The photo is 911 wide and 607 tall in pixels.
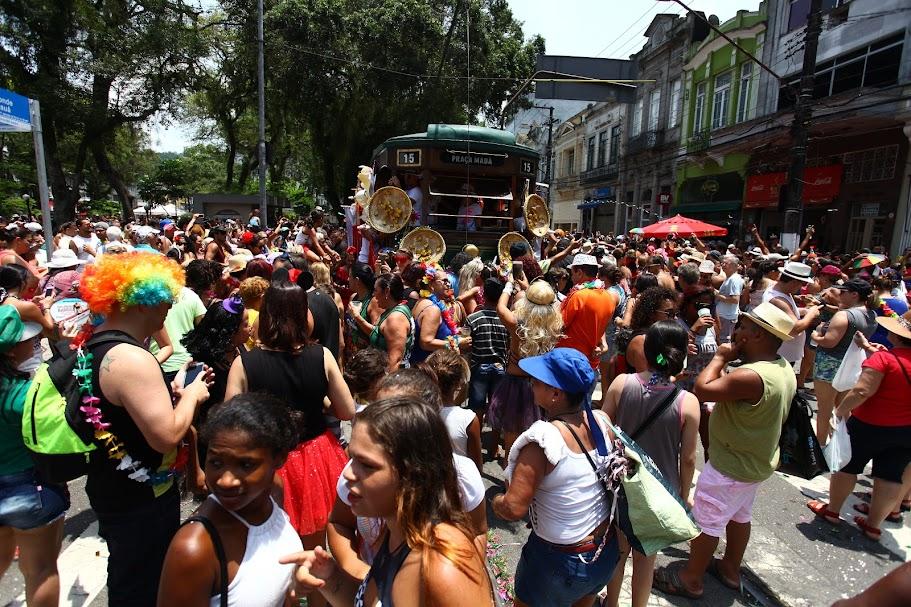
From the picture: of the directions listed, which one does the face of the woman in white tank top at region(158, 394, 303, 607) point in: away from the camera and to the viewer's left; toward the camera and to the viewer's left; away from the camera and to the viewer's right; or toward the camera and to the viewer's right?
toward the camera and to the viewer's left

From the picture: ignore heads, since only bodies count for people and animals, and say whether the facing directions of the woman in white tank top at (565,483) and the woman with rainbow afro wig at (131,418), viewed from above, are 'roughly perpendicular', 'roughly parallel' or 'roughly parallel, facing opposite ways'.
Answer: roughly perpendicular

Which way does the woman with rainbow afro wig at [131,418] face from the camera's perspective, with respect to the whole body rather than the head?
to the viewer's right

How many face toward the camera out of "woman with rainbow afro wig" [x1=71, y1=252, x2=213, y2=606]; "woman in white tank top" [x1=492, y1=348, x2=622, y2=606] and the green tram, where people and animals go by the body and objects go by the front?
1

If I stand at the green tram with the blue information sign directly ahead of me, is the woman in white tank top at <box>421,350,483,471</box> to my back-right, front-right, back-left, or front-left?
front-left

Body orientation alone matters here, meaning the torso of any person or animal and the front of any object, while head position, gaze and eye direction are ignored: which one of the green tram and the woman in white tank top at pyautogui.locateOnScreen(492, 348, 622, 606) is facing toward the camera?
the green tram

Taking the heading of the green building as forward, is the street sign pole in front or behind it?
in front

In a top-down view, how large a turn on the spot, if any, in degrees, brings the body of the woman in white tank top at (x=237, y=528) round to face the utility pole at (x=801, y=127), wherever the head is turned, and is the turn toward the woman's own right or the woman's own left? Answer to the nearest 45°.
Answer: approximately 90° to the woman's own left

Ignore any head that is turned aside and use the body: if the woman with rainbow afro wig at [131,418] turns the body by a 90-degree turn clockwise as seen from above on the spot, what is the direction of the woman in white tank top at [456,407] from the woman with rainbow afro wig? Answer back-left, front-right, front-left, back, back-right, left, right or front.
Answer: left

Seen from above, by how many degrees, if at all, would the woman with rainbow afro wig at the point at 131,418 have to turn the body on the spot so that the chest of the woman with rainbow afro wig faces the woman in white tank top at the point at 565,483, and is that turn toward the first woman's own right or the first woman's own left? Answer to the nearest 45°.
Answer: approximately 45° to the first woman's own right

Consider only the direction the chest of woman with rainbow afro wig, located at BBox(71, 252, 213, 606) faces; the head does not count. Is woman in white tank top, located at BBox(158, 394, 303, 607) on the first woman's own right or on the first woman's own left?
on the first woman's own right

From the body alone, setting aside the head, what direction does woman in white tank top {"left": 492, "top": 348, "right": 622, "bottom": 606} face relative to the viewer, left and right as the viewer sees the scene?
facing away from the viewer and to the left of the viewer

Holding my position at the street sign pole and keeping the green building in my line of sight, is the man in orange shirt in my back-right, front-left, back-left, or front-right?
front-right

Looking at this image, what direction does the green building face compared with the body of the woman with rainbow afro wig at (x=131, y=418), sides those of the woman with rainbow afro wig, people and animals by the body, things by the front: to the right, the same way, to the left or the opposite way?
the opposite way

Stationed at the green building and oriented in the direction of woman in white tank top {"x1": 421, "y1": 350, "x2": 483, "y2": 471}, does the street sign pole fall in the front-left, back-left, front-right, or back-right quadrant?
front-right

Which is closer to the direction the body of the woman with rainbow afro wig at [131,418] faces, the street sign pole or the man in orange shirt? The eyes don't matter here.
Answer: the man in orange shirt

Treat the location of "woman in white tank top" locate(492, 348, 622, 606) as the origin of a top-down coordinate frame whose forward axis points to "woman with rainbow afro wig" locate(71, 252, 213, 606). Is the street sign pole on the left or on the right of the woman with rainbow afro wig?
right

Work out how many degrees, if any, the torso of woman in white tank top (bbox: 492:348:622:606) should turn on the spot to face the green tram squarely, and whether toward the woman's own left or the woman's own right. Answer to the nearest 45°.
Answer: approximately 45° to the woman's own right

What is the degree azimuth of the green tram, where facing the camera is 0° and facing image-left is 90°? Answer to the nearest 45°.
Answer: approximately 0°
